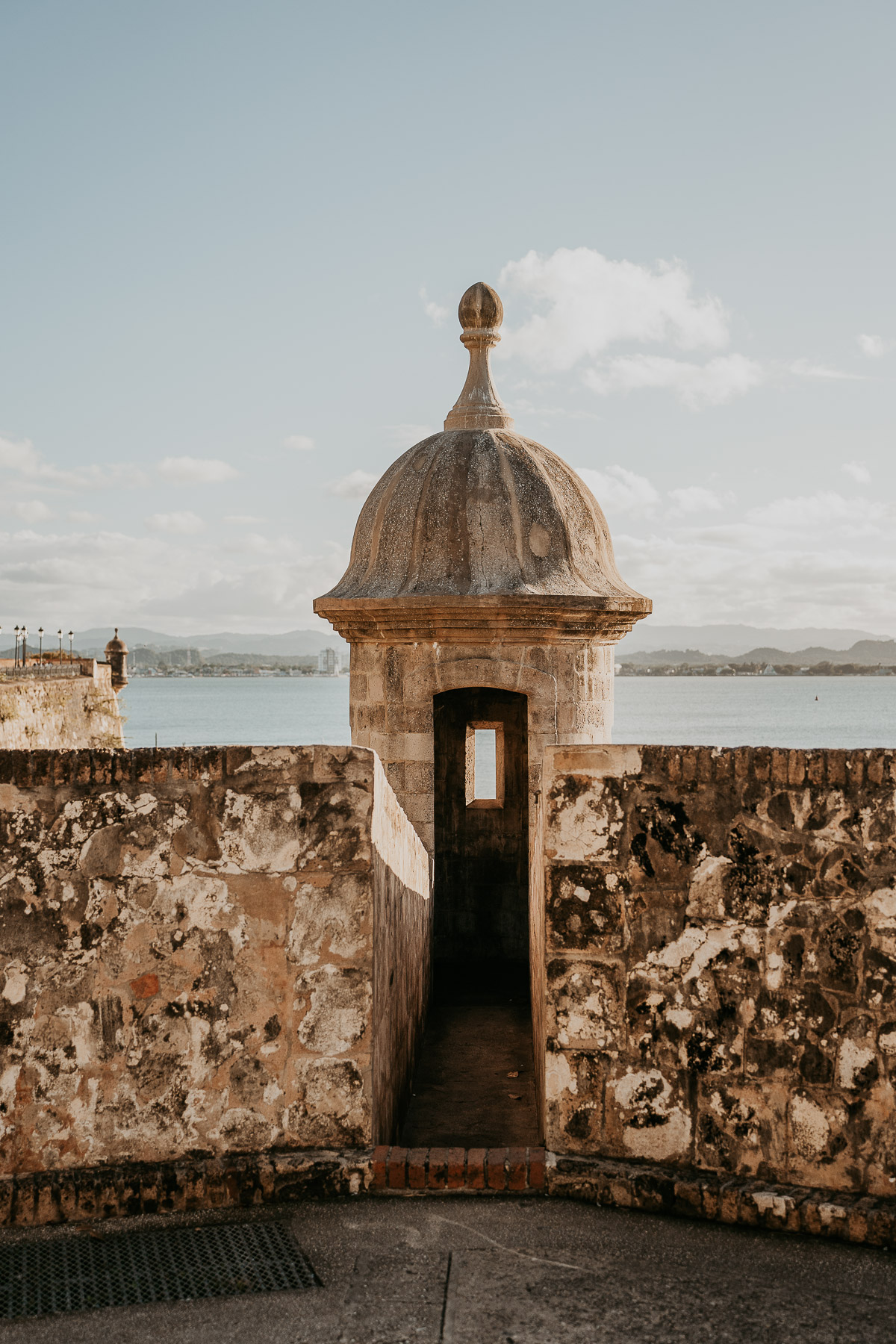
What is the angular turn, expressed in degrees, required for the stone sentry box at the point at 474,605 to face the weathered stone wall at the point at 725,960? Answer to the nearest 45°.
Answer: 0° — it already faces it

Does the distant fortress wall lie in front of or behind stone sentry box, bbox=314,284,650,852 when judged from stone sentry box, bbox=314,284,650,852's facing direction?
behind

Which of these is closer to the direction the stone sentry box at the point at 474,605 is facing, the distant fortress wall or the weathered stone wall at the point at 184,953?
the weathered stone wall

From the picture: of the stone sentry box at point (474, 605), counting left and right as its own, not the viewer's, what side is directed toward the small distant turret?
back

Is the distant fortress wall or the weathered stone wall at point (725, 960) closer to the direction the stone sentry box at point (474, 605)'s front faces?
the weathered stone wall

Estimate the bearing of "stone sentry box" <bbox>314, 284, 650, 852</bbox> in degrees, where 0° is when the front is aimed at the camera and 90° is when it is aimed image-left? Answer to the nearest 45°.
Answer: approximately 0°

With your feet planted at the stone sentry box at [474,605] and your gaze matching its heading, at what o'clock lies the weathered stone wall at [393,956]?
The weathered stone wall is roughly at 12 o'clock from the stone sentry box.

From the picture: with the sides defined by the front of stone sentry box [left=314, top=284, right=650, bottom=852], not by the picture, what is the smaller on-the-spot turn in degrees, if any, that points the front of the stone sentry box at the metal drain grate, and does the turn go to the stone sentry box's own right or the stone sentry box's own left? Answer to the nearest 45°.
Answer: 0° — it already faces it

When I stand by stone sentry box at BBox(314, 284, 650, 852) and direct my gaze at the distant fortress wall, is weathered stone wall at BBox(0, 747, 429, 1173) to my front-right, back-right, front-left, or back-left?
back-left

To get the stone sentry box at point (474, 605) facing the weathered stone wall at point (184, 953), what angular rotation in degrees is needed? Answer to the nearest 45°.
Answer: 0° — it already faces it
